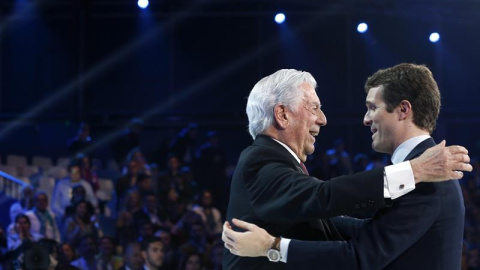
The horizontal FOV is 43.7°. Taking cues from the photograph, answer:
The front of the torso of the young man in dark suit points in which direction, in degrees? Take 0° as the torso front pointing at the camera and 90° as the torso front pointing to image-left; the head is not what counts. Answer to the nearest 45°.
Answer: approximately 90°

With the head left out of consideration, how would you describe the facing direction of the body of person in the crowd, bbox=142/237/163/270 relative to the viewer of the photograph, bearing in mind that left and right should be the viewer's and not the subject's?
facing the viewer and to the right of the viewer

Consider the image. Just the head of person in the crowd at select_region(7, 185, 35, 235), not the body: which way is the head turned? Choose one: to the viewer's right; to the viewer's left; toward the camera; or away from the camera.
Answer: toward the camera

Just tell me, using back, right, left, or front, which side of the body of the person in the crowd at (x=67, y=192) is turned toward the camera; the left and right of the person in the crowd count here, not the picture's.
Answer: front

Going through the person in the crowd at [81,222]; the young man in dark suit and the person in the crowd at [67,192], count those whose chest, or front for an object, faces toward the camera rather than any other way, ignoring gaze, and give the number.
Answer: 2

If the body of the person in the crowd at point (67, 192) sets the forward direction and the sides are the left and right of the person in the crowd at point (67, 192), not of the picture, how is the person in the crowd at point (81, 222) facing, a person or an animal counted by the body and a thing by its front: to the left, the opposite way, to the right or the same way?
the same way

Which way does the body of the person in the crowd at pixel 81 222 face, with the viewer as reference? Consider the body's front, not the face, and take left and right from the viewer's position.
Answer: facing the viewer

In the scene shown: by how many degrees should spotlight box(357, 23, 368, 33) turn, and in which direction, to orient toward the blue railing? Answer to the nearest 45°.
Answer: approximately 45° to its right

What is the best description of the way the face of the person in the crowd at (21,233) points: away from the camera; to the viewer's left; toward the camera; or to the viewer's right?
toward the camera

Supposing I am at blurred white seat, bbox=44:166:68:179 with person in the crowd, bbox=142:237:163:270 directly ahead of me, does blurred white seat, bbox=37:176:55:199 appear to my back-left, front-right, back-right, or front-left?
front-right

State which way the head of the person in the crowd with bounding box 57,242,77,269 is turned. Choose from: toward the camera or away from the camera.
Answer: toward the camera

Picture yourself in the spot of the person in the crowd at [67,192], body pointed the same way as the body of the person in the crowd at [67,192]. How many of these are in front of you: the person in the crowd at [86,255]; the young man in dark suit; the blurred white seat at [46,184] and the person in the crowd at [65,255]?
3

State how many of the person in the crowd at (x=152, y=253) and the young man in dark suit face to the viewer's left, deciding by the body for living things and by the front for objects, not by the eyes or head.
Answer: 1

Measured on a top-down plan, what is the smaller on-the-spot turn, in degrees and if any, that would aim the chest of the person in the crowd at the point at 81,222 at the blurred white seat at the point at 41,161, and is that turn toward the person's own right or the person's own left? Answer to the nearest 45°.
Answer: approximately 180°

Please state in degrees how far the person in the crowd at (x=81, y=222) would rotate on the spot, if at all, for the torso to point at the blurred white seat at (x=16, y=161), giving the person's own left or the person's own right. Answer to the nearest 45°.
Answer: approximately 180°

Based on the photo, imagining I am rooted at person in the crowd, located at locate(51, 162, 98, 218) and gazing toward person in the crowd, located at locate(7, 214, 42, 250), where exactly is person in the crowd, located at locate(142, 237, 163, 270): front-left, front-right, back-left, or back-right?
front-left
